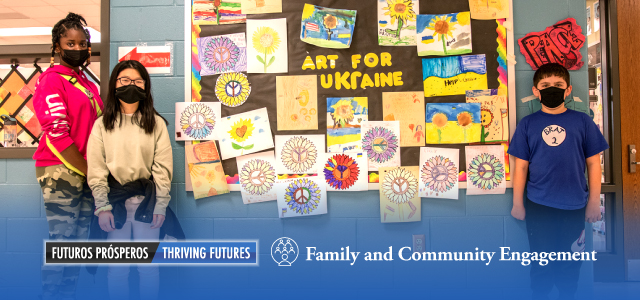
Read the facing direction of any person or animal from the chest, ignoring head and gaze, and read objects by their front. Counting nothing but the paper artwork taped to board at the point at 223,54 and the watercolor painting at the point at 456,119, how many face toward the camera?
2

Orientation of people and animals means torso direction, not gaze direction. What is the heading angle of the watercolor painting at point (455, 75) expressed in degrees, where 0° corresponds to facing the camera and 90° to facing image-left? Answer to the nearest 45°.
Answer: approximately 0°

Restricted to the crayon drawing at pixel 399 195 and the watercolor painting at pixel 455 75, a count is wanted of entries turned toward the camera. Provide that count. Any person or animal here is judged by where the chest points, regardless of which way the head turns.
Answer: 2

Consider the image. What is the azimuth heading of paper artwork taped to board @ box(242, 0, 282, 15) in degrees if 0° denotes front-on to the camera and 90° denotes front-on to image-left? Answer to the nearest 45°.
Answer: approximately 0°

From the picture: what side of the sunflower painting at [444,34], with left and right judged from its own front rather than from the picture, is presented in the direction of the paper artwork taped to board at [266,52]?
right

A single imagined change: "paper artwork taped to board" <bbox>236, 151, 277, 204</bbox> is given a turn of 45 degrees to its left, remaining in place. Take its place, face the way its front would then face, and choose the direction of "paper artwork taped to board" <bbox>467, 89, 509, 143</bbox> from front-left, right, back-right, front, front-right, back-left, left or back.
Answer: front-left
